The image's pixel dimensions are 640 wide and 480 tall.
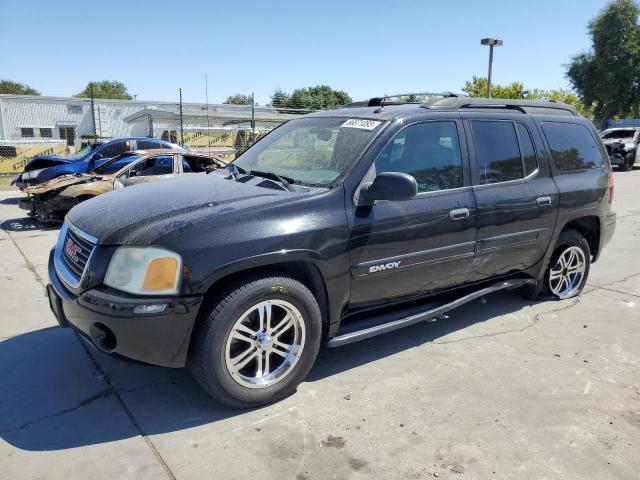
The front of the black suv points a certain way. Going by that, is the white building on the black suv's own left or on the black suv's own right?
on the black suv's own right

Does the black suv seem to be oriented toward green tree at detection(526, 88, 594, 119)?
no

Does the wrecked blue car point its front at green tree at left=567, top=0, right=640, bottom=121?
no

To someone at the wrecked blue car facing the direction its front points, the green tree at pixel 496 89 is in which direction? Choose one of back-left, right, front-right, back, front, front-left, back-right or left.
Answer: back

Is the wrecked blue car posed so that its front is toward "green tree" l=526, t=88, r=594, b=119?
no

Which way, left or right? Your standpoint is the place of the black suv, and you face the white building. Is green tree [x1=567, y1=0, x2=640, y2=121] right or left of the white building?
right

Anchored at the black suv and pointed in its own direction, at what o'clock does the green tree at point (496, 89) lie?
The green tree is roughly at 5 o'clock from the black suv.

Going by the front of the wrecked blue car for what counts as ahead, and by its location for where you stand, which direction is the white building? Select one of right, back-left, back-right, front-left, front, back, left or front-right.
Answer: back-right

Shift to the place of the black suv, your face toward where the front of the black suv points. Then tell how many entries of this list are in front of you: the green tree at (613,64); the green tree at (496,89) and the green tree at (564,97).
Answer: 0

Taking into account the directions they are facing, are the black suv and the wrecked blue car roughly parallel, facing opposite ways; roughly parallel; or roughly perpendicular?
roughly parallel

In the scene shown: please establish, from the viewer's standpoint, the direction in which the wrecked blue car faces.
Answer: facing the viewer and to the left of the viewer

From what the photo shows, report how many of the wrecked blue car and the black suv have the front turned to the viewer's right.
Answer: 0

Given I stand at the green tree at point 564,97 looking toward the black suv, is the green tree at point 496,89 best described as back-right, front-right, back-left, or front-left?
front-right

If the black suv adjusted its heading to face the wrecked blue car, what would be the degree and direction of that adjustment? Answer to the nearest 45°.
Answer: approximately 90° to its right

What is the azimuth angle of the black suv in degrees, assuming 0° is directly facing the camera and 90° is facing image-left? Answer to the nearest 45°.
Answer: approximately 45°
